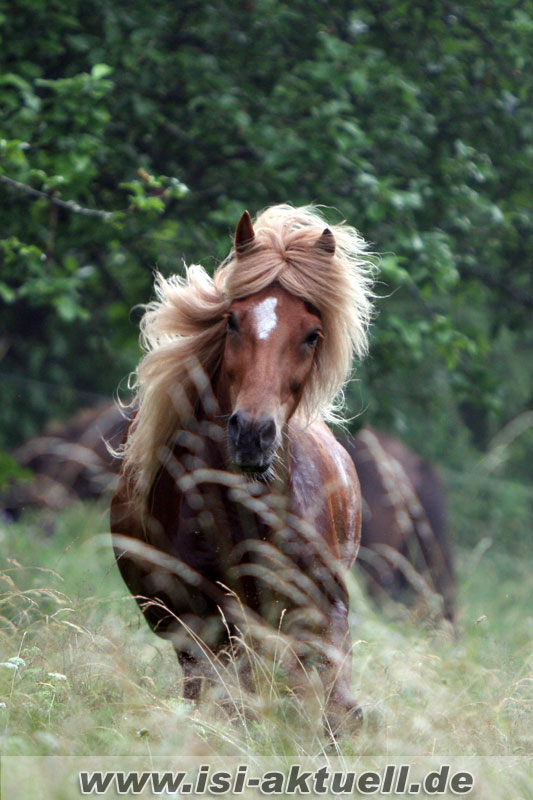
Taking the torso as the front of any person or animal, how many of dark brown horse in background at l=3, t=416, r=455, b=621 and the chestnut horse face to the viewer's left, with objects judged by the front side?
1

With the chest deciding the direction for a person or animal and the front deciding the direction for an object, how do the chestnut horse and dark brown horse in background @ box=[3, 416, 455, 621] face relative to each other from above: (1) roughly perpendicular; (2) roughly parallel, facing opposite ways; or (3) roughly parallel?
roughly perpendicular

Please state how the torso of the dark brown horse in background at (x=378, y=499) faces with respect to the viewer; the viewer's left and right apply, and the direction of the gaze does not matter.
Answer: facing to the left of the viewer

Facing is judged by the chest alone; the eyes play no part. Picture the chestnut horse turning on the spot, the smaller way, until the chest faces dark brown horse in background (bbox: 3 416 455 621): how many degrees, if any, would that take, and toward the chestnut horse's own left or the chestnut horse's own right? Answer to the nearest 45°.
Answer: approximately 180°

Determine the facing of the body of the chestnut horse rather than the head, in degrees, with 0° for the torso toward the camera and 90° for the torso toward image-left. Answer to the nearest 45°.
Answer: approximately 0°

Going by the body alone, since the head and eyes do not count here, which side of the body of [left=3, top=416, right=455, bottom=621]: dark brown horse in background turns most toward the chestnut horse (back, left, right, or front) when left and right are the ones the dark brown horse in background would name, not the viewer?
left
